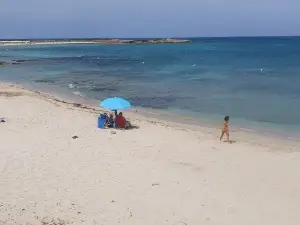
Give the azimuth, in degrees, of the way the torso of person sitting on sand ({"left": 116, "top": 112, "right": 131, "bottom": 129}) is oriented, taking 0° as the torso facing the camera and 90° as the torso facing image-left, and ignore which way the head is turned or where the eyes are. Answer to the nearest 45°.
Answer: approximately 225°
